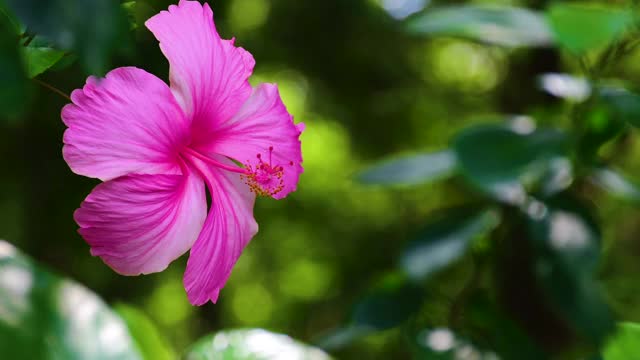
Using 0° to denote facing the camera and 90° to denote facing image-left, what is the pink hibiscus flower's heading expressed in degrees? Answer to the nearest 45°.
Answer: approximately 315°

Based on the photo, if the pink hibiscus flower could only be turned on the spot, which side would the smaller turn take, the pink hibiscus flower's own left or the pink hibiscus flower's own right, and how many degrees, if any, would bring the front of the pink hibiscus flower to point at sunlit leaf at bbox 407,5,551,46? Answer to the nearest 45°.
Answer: approximately 90° to the pink hibiscus flower's own left

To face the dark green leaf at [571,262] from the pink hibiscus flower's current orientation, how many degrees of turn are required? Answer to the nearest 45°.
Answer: approximately 90° to its left
